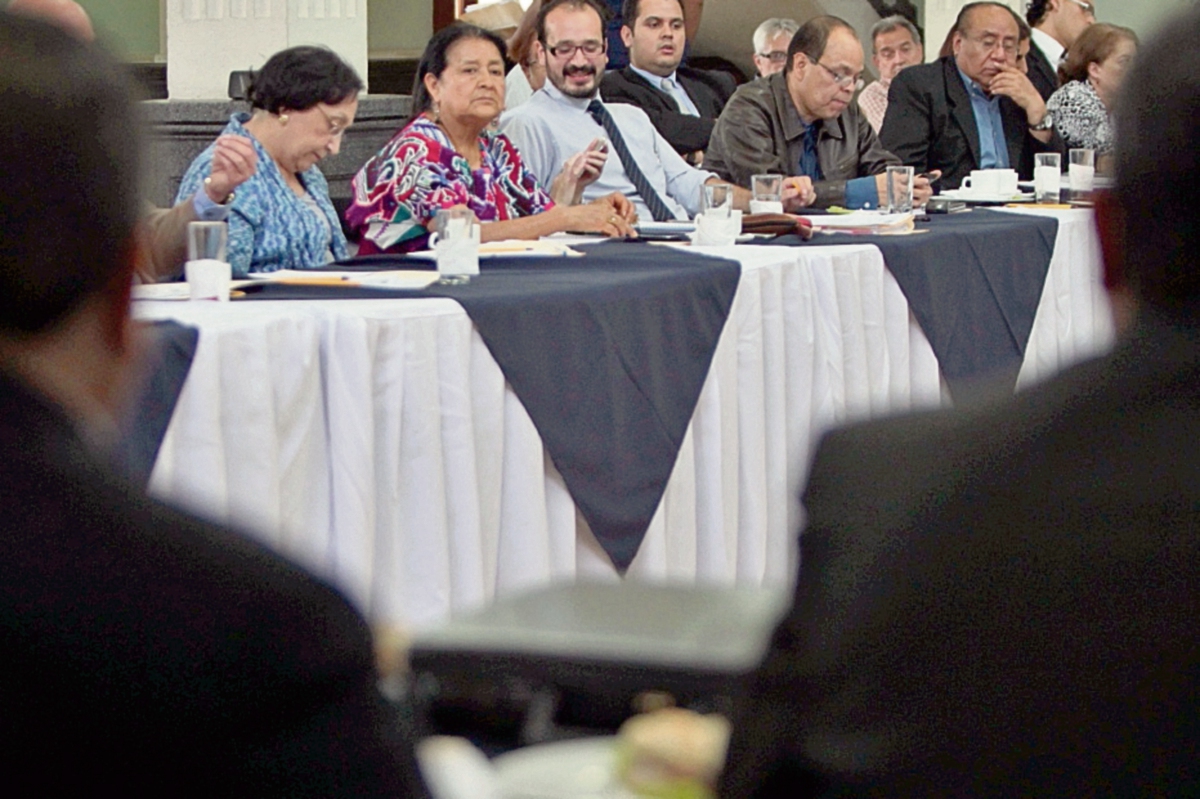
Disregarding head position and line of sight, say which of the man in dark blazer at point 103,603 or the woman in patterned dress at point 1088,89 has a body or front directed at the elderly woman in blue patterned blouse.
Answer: the man in dark blazer

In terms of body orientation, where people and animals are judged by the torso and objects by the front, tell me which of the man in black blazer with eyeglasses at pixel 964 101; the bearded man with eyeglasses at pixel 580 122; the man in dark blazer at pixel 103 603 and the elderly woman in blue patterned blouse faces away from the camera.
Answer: the man in dark blazer

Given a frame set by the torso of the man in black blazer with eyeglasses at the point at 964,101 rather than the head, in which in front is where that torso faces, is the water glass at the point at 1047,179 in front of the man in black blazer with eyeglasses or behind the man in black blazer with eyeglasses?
in front

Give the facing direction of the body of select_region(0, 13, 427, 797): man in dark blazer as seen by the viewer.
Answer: away from the camera

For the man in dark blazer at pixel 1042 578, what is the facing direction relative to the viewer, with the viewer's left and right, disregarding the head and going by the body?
facing away from the viewer

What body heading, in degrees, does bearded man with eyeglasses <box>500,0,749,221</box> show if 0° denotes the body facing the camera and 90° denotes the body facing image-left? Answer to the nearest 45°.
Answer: approximately 315°

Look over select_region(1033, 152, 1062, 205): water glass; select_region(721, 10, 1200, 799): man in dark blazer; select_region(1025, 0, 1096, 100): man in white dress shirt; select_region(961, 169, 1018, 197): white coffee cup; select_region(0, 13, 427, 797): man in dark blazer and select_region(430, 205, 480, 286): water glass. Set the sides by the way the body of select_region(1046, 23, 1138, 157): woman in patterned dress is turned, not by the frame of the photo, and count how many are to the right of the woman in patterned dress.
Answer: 5

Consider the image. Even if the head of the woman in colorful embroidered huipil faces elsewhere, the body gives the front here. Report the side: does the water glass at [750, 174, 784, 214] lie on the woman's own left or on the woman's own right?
on the woman's own left

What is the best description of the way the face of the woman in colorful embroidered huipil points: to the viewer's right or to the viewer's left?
to the viewer's right
